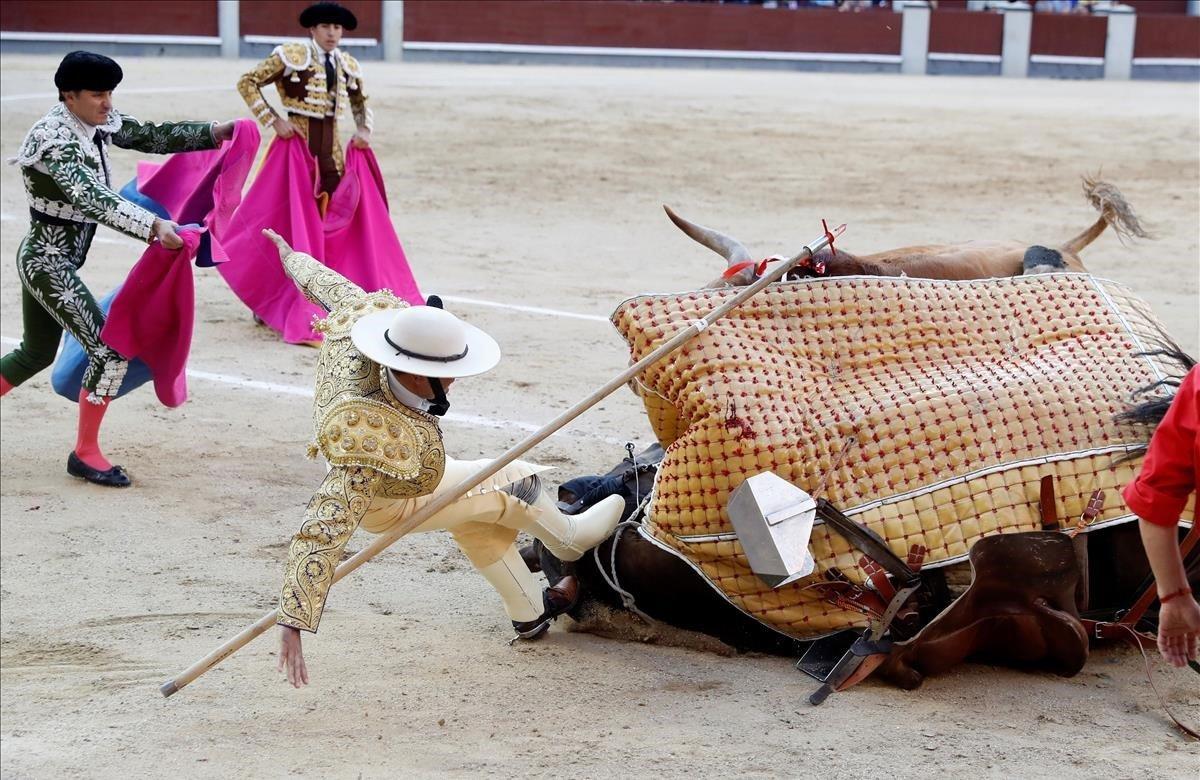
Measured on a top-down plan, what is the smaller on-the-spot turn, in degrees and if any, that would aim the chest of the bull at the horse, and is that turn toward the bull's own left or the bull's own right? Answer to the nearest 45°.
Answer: approximately 90° to the bull's own left

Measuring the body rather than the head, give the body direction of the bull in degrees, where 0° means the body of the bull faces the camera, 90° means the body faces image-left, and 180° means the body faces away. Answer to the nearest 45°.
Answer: approximately 90°

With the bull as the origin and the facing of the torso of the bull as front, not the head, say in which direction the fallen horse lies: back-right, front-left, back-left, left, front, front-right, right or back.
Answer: left
